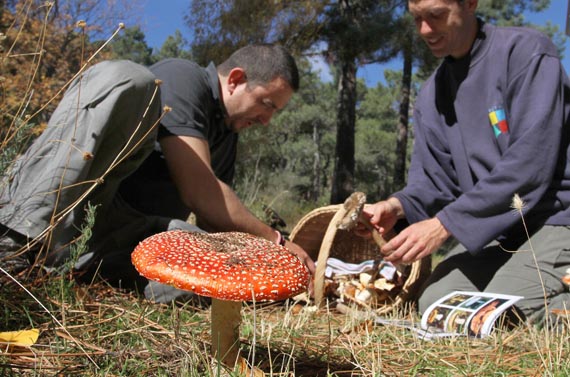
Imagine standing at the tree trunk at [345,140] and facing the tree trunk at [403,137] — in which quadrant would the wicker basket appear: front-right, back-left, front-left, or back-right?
back-right

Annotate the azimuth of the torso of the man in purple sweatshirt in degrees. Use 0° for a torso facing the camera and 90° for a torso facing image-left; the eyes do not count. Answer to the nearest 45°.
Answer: approximately 45°

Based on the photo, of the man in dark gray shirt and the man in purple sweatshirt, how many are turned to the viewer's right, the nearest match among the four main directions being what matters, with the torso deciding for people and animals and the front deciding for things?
1

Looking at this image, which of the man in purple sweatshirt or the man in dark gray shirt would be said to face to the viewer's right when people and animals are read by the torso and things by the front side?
the man in dark gray shirt

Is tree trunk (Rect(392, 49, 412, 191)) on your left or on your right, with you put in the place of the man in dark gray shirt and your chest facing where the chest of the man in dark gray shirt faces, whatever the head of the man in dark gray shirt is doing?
on your left

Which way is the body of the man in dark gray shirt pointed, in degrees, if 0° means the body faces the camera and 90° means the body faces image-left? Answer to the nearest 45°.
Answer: approximately 270°

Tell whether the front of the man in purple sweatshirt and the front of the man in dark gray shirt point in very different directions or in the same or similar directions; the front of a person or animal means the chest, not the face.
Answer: very different directions

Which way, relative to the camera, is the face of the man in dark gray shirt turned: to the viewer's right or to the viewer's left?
to the viewer's right
